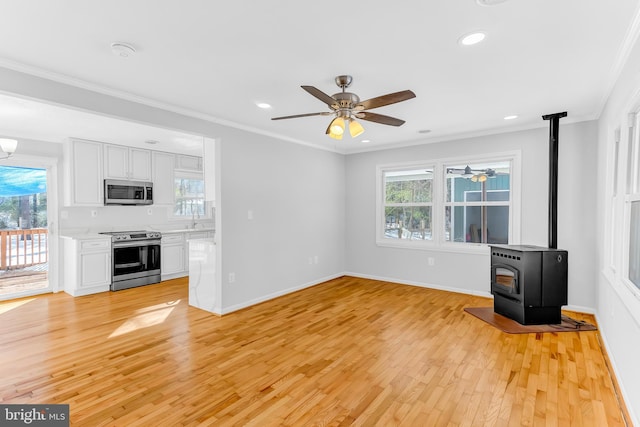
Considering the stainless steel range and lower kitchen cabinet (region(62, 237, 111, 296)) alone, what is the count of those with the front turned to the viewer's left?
0

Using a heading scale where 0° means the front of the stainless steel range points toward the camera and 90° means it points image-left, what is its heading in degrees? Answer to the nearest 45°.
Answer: approximately 315°

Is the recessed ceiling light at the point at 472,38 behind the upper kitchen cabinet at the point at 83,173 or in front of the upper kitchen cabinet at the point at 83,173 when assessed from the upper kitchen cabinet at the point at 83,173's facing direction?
in front

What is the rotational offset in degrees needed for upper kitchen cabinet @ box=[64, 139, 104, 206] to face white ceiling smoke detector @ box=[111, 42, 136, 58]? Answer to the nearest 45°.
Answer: approximately 45° to its right

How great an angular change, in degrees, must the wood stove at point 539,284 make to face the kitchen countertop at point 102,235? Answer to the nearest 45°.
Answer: approximately 45° to its right
